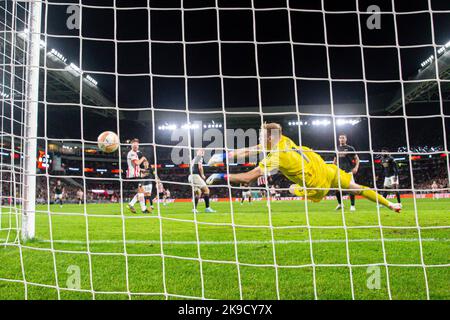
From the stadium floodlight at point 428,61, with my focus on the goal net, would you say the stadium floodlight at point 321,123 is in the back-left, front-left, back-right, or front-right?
back-right

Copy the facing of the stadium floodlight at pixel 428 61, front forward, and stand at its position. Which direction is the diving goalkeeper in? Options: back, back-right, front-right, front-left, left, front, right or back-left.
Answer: front-left

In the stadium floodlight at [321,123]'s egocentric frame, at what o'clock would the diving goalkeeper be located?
The diving goalkeeper is roughly at 12 o'clock from the stadium floodlight.

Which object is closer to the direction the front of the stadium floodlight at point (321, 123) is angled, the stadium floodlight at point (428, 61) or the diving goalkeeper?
the diving goalkeeper

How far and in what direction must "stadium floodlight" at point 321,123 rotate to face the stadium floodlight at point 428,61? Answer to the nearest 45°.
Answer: approximately 45° to its left

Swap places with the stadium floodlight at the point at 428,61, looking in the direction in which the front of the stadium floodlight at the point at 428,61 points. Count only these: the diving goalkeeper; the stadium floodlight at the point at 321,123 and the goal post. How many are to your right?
1

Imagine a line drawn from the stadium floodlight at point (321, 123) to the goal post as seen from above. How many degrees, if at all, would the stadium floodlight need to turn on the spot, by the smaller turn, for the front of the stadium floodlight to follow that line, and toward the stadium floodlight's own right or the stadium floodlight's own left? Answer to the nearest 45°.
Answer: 0° — it already faces it

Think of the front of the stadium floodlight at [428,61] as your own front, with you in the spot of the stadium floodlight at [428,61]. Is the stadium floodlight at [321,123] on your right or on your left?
on your right

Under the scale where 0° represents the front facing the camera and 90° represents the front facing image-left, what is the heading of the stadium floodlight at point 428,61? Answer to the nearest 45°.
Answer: approximately 45°

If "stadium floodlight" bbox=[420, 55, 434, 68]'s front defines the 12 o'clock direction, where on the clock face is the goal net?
The goal net is roughly at 11 o'clock from the stadium floodlight.

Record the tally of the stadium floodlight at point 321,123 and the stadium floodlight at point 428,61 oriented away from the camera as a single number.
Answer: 0

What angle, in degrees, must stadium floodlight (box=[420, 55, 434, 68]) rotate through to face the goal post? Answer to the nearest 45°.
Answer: approximately 45° to its left

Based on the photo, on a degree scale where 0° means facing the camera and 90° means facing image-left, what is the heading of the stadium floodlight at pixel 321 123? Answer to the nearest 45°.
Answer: approximately 0°
